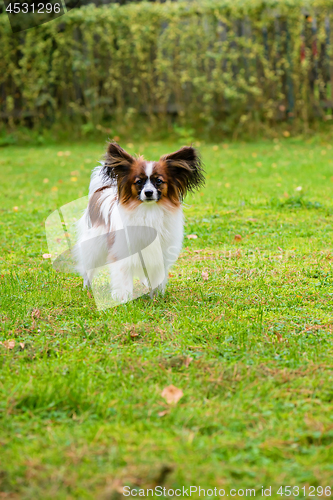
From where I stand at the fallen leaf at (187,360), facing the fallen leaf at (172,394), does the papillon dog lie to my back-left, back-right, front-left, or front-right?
back-right

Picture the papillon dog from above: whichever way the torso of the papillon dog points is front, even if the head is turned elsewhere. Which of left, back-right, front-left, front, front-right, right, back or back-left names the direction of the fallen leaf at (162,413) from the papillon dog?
front-right

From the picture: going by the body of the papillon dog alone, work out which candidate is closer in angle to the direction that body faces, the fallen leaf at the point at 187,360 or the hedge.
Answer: the fallen leaf

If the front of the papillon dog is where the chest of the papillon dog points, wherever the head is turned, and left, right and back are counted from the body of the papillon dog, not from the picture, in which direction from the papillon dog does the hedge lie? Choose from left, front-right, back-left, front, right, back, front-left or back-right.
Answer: back-left

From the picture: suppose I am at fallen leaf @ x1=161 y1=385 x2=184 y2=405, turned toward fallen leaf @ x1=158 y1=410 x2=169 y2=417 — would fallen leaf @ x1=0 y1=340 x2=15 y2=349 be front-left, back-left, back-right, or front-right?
back-right

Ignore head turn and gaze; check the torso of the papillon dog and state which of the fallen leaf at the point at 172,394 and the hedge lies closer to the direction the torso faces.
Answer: the fallen leaf

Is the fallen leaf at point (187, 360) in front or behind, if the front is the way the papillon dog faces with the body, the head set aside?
in front

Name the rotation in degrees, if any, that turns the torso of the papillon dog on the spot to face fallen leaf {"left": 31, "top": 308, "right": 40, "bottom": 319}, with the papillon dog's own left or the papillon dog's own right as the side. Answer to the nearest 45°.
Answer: approximately 90° to the papillon dog's own right

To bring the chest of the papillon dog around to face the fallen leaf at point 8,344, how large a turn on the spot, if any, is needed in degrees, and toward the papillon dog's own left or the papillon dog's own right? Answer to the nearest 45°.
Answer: approximately 90° to the papillon dog's own right

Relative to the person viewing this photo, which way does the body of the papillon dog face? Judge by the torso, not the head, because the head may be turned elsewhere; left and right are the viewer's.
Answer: facing the viewer and to the right of the viewer
